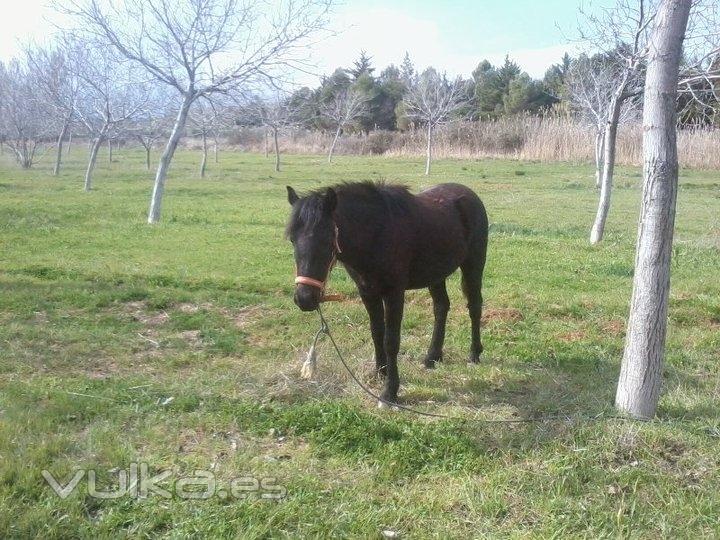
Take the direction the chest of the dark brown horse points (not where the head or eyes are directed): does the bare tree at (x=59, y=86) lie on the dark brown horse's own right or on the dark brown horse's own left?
on the dark brown horse's own right

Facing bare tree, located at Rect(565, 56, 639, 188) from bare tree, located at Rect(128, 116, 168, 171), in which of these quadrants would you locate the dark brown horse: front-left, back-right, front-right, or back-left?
front-right

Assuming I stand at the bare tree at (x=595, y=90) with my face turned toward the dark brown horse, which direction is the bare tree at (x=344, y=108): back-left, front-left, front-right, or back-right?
back-right

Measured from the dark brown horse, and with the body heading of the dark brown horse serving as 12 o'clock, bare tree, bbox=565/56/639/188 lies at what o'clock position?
The bare tree is roughly at 5 o'clock from the dark brown horse.

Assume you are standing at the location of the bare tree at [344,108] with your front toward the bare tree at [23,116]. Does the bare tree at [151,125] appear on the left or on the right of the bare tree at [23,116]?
left

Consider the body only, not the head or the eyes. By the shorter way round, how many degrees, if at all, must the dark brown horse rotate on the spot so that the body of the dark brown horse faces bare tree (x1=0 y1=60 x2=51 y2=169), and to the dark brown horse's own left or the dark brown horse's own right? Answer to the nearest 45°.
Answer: approximately 90° to the dark brown horse's own right

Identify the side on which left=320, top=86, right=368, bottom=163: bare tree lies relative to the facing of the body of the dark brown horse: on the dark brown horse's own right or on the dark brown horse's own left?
on the dark brown horse's own right

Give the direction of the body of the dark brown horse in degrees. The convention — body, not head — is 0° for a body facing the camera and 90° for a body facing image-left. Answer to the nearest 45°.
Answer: approximately 45°

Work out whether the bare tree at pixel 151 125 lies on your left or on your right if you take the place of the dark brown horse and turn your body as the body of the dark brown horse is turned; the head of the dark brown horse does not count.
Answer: on your right
